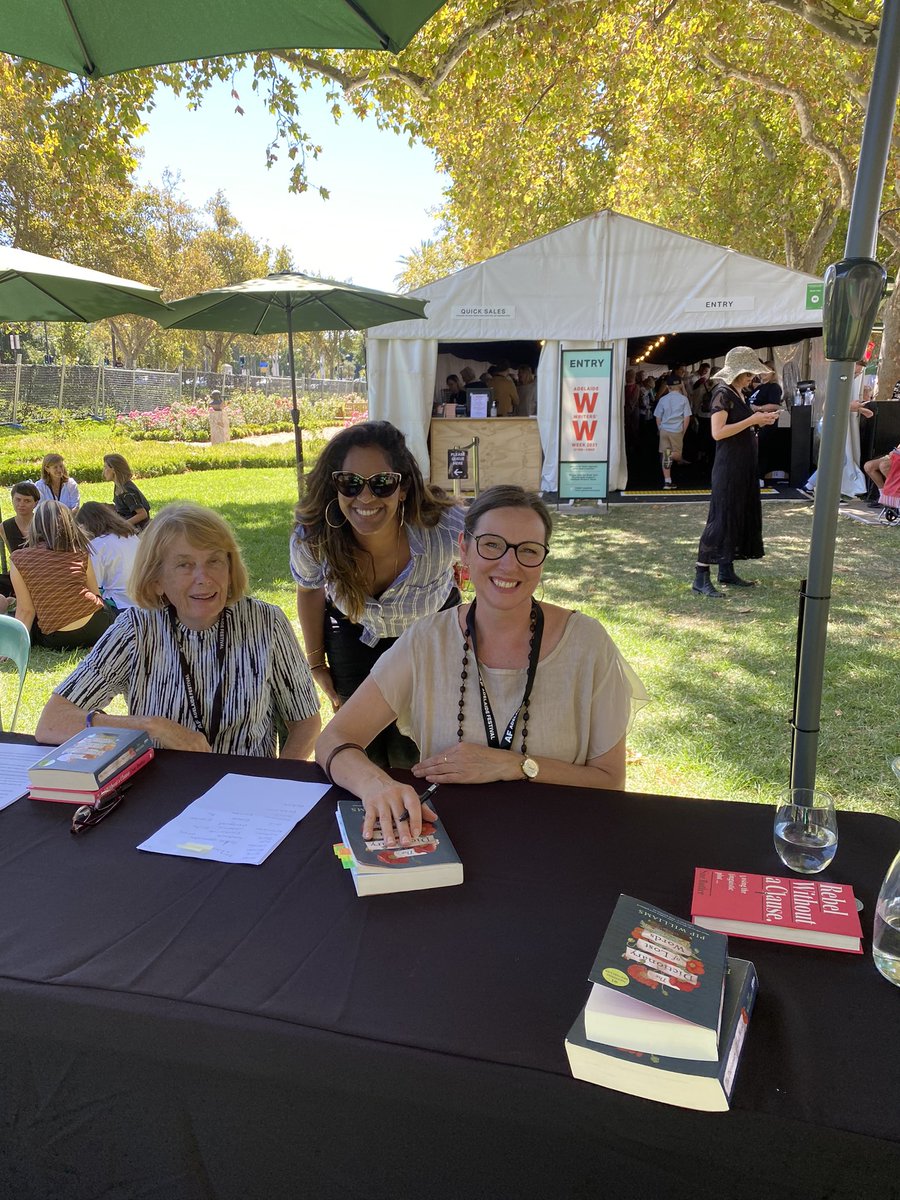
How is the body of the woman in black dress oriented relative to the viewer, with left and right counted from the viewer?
facing to the right of the viewer

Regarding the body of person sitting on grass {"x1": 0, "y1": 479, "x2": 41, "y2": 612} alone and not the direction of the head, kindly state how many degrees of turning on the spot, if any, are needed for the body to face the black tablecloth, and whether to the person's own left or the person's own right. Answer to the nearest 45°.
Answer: approximately 45° to the person's own right

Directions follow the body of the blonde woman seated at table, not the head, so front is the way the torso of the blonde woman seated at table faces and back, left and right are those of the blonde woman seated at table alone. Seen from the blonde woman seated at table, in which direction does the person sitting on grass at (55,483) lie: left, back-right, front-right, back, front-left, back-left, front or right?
back

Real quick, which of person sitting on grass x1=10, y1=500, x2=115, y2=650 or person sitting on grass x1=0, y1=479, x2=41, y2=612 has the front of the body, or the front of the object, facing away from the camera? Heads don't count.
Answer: person sitting on grass x1=10, y1=500, x2=115, y2=650

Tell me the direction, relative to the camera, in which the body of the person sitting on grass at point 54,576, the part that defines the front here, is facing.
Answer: away from the camera

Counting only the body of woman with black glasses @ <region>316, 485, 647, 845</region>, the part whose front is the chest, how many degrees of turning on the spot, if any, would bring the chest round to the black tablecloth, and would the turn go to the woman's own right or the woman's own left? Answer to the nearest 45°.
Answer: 0° — they already face it

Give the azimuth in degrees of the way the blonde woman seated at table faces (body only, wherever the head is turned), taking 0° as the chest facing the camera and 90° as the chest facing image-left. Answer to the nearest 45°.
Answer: approximately 0°

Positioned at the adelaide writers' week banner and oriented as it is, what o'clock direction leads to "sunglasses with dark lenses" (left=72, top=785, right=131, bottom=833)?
The sunglasses with dark lenses is roughly at 12 o'clock from the adelaide writers' week banner.

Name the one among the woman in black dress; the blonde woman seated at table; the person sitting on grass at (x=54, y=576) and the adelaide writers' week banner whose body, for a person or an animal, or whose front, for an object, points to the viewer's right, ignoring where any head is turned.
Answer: the woman in black dress

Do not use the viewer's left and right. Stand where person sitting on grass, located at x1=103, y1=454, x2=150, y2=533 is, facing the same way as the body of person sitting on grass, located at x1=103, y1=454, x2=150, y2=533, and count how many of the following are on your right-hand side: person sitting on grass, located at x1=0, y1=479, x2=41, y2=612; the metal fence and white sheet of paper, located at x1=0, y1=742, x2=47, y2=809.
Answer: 1

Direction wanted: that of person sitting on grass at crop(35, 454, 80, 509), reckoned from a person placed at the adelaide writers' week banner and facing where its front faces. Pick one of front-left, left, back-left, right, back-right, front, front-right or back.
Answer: front-right
